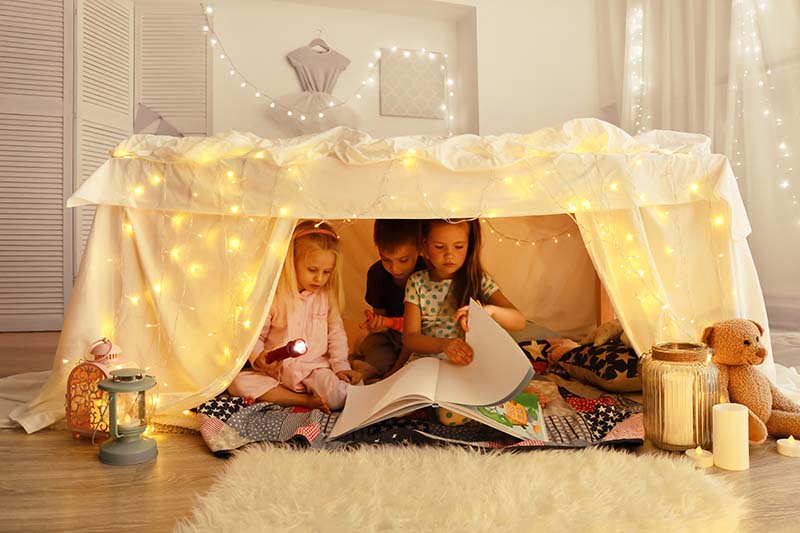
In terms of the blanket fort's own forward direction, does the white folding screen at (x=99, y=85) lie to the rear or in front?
to the rear

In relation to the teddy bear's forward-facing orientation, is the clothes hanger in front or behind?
behind

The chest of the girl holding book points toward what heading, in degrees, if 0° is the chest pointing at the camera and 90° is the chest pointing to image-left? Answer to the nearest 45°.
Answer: approximately 0°

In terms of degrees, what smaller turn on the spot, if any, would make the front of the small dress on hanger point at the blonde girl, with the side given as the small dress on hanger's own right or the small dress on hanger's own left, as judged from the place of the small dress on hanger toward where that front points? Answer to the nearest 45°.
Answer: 0° — it already faces them

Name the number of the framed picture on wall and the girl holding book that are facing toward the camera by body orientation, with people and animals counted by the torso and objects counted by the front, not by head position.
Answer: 2

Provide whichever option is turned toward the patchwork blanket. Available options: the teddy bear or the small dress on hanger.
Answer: the small dress on hanger

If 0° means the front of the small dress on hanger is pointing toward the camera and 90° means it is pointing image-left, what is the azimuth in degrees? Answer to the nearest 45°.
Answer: approximately 0°

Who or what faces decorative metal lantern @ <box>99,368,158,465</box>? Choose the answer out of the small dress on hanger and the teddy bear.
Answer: the small dress on hanger

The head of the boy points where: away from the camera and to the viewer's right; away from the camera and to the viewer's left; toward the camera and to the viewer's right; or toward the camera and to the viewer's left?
toward the camera and to the viewer's right
